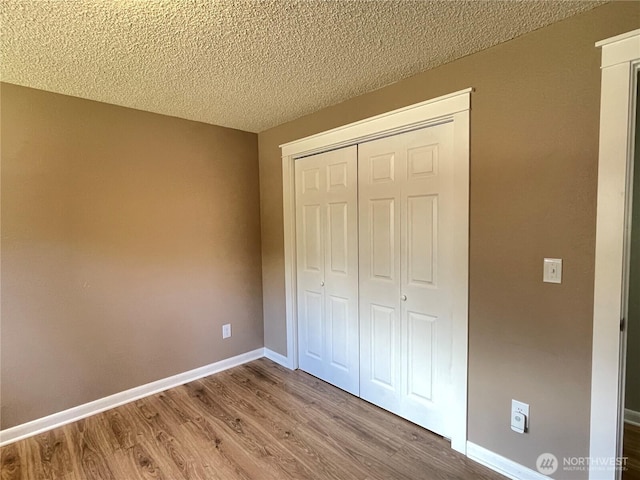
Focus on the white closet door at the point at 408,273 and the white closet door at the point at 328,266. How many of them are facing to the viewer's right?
0

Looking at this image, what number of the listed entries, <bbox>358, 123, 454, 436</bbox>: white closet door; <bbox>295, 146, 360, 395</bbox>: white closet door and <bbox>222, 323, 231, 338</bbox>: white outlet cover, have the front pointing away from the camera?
0

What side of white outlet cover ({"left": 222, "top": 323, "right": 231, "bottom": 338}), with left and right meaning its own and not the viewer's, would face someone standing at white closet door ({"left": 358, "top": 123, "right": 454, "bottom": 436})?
front

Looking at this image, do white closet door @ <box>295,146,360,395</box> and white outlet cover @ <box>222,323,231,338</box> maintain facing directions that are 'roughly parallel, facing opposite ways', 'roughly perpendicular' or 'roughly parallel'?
roughly perpendicular

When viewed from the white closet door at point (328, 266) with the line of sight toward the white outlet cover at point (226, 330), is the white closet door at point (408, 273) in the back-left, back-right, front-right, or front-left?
back-left

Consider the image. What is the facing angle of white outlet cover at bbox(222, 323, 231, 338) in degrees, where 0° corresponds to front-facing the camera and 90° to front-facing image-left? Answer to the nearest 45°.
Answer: approximately 315°

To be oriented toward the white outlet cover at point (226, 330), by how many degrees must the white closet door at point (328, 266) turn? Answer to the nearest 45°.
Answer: approximately 45° to its right

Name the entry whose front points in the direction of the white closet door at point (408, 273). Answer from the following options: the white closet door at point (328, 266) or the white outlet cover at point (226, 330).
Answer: the white outlet cover

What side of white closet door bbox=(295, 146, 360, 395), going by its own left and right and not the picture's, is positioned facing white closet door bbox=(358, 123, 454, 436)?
left

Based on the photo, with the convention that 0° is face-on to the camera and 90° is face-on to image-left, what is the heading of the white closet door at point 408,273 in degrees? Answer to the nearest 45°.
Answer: approximately 45°

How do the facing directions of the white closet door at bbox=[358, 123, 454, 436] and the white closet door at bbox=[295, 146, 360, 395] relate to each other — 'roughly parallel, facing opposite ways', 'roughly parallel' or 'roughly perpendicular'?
roughly parallel

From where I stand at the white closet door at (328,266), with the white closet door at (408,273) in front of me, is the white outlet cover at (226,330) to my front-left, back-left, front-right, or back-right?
back-right

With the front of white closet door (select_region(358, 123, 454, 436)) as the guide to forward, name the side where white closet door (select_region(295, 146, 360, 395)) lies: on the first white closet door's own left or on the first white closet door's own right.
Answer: on the first white closet door's own right
